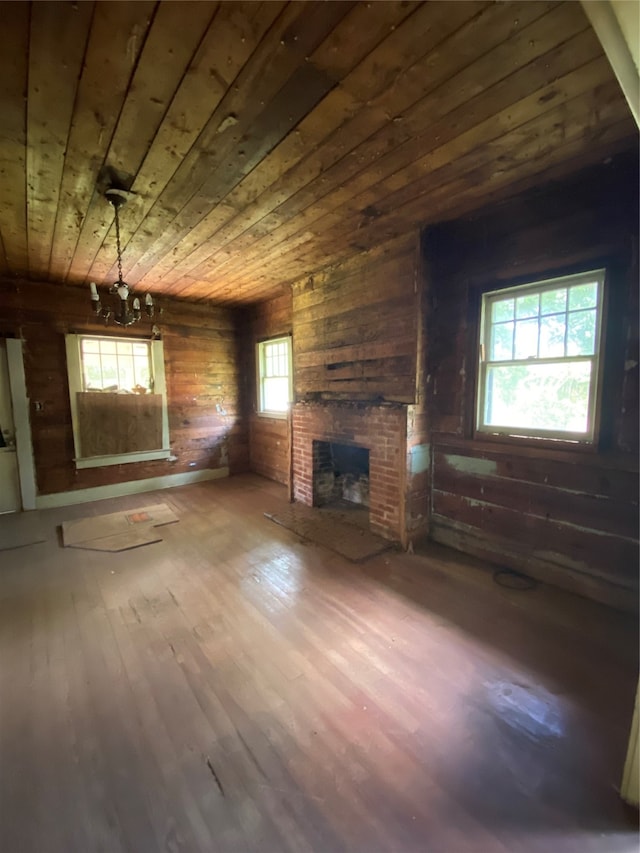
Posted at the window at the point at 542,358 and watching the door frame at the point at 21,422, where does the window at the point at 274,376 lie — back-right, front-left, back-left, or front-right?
front-right

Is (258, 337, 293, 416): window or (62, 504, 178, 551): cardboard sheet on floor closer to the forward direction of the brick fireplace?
the cardboard sheet on floor

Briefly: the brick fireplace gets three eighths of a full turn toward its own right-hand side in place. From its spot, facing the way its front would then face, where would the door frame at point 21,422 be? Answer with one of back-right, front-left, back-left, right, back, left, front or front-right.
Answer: left

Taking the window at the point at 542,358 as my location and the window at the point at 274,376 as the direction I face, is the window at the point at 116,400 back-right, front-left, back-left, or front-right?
front-left

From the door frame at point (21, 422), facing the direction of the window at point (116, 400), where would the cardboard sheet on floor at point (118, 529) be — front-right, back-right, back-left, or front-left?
front-right

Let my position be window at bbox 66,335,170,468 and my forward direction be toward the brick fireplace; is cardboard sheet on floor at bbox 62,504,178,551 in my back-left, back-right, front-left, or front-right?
front-right

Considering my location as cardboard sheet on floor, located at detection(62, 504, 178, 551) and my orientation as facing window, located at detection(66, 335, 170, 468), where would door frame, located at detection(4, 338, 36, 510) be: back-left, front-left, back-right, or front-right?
front-left

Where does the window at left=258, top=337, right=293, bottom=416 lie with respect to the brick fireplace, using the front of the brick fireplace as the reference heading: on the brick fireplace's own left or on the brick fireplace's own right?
on the brick fireplace's own right

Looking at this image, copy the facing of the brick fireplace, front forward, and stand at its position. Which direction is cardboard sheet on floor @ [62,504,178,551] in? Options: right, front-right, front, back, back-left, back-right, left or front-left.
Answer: front-right

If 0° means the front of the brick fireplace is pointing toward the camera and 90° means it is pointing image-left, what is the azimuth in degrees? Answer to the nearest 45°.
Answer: approximately 45°

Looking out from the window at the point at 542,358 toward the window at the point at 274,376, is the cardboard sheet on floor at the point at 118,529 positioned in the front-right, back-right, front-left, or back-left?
front-left
